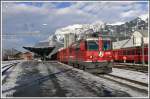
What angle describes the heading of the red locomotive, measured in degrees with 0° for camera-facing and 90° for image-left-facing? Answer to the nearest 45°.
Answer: approximately 315°
